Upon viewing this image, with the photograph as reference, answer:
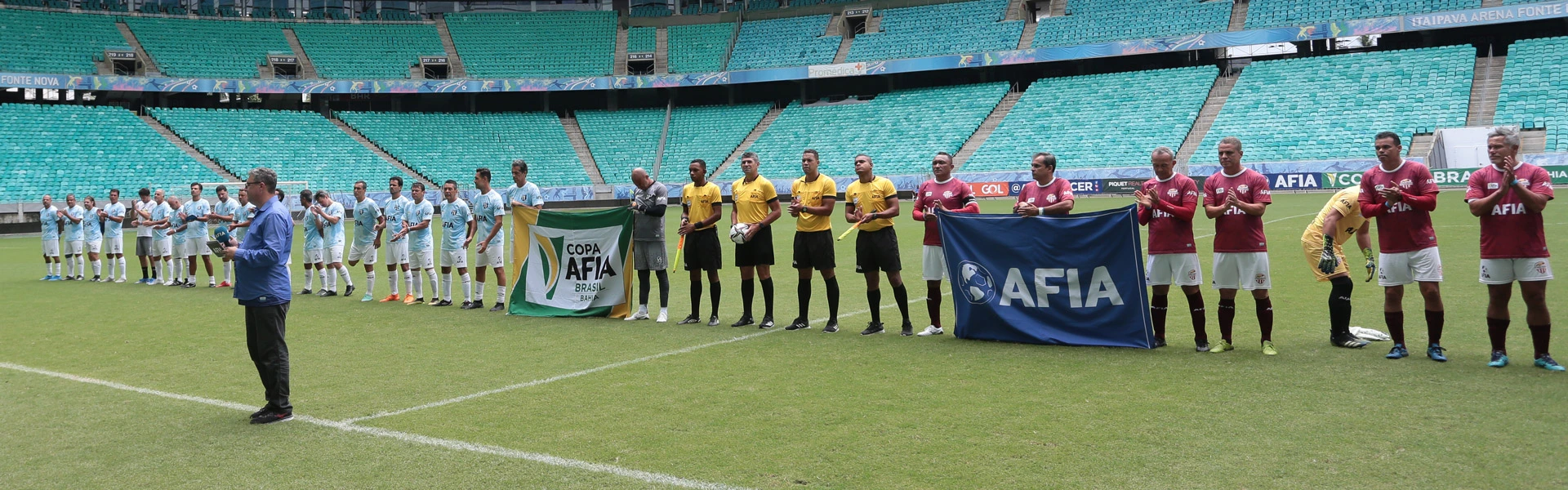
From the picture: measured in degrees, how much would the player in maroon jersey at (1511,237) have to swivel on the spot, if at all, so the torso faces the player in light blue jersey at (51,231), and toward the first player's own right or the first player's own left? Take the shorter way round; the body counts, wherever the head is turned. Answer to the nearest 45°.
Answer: approximately 90° to the first player's own right

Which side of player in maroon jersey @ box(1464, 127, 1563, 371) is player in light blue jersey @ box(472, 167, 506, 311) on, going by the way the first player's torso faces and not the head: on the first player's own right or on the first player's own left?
on the first player's own right

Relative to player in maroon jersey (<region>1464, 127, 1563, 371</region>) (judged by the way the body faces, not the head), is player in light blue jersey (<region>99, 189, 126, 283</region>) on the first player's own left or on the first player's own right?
on the first player's own right

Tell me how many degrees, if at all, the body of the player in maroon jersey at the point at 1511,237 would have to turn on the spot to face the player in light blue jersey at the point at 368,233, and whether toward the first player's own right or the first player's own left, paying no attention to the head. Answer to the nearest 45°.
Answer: approximately 90° to the first player's own right

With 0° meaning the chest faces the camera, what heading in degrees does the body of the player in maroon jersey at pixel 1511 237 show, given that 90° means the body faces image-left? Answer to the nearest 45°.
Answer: approximately 0°

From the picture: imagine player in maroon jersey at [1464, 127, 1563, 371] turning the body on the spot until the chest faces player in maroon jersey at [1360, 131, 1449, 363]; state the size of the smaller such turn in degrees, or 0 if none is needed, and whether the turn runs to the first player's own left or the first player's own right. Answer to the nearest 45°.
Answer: approximately 90° to the first player's own right

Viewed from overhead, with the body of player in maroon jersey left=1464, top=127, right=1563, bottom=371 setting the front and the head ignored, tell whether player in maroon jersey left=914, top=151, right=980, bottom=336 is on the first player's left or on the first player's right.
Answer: on the first player's right
